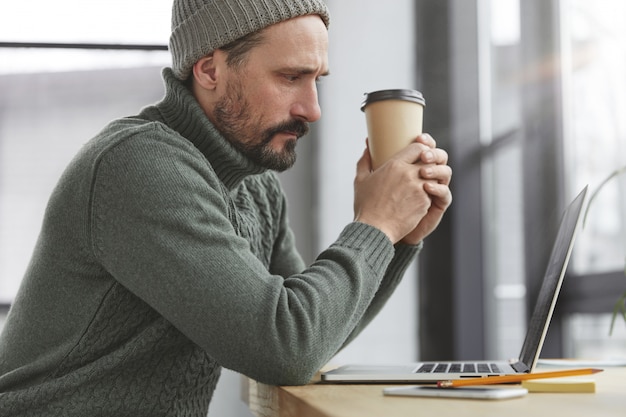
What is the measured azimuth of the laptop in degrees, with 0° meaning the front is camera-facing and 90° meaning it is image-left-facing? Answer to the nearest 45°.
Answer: approximately 90°
